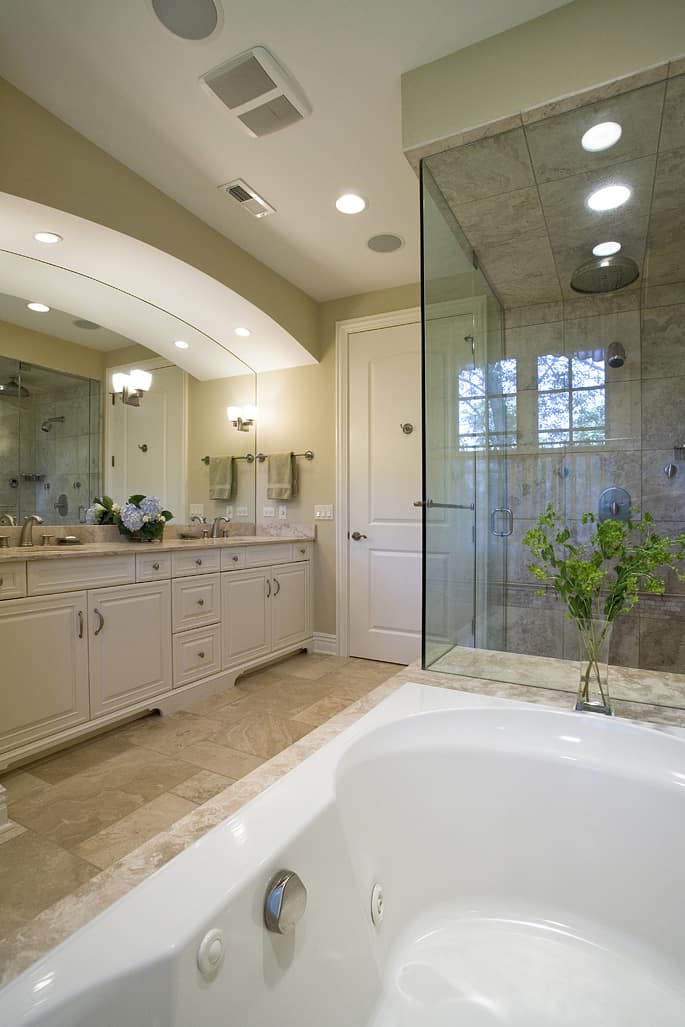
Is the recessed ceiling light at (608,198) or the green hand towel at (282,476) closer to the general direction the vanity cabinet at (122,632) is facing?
the recessed ceiling light

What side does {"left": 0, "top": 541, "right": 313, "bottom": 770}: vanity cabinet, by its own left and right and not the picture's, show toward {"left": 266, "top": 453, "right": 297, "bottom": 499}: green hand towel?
left

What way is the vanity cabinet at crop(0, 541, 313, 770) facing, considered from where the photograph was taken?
facing the viewer and to the right of the viewer

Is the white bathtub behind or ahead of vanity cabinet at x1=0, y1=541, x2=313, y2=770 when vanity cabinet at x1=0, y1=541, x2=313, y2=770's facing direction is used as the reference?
ahead

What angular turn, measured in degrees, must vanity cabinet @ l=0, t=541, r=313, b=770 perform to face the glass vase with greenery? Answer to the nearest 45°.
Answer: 0° — it already faces it

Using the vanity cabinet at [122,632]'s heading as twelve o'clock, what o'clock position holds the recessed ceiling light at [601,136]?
The recessed ceiling light is roughly at 12 o'clock from the vanity cabinet.

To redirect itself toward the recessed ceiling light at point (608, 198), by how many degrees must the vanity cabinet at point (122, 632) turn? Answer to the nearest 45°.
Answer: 0° — it already faces it

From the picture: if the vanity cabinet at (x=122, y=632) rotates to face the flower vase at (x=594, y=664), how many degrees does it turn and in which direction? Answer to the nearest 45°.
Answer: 0° — it already faces it

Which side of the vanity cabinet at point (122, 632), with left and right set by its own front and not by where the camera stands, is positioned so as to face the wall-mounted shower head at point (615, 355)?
front
